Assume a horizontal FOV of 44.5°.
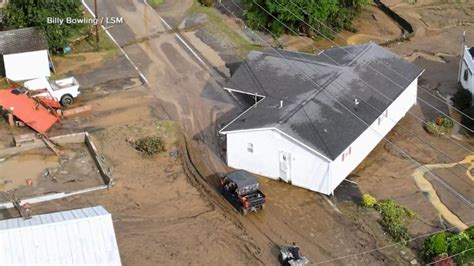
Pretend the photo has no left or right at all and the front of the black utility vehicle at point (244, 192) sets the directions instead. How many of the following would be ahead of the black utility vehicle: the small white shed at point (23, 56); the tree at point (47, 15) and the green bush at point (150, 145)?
3

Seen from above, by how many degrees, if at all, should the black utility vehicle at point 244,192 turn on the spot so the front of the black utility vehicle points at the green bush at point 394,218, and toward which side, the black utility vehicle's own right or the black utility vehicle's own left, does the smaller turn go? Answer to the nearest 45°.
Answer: approximately 135° to the black utility vehicle's own right

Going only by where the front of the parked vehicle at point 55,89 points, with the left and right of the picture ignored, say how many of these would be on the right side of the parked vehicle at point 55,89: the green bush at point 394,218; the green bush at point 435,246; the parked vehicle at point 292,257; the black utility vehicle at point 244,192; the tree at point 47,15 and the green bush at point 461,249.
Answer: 1

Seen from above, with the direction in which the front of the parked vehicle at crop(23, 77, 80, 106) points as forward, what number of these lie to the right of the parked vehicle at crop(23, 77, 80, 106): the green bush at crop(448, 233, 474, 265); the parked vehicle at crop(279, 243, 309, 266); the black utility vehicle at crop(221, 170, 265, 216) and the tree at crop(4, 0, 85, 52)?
1

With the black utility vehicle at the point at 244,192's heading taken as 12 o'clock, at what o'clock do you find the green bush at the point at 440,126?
The green bush is roughly at 3 o'clock from the black utility vehicle.

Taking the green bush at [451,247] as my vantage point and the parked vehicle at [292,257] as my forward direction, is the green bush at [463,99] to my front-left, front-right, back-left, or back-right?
back-right

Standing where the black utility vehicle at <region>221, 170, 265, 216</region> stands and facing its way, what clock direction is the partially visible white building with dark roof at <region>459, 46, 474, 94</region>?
The partially visible white building with dark roof is roughly at 3 o'clock from the black utility vehicle.

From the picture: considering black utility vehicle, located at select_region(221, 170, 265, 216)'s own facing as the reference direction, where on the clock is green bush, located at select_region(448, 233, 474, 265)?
The green bush is roughly at 5 o'clock from the black utility vehicle.

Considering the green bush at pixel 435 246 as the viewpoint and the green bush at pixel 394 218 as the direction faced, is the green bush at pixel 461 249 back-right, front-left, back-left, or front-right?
back-right

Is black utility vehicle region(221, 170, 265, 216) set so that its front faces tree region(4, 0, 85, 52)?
yes

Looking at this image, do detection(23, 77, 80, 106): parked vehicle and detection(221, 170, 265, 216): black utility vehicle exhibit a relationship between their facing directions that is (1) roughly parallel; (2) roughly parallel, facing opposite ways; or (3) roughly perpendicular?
roughly perpendicular

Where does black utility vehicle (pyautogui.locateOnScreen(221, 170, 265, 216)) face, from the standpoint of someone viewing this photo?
facing away from the viewer and to the left of the viewer

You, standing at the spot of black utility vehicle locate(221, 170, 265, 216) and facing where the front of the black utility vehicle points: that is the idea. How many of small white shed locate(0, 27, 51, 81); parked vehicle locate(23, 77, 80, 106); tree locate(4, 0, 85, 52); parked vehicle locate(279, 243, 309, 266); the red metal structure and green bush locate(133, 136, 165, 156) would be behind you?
1

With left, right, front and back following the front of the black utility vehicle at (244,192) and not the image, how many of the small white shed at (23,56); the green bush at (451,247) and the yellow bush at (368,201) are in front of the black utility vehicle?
1

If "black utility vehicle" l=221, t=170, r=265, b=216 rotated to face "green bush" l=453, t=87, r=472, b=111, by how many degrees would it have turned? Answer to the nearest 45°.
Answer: approximately 90° to its right
